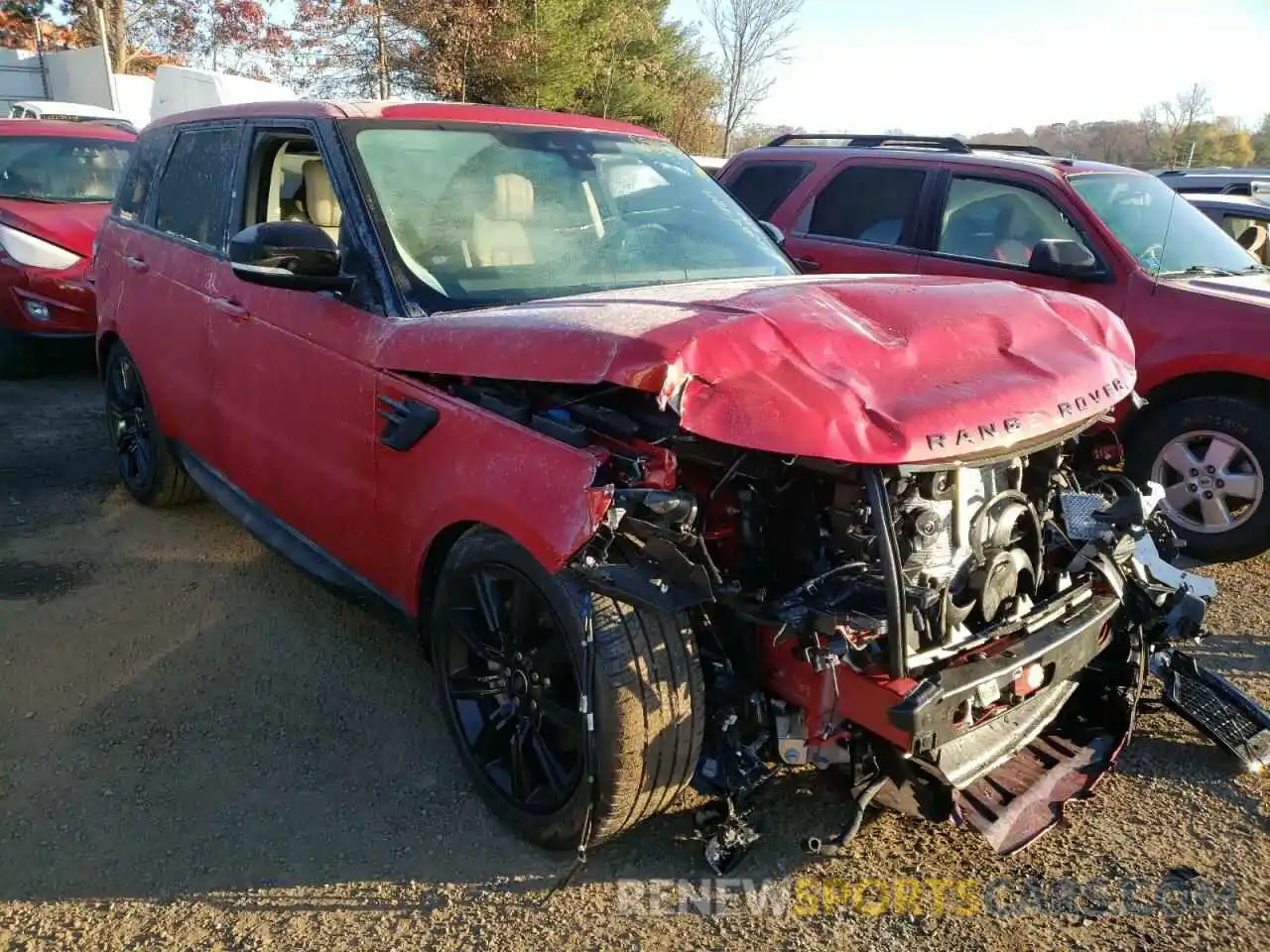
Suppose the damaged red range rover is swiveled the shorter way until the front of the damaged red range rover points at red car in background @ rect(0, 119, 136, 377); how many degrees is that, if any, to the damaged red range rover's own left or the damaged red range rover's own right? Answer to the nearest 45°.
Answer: approximately 180°

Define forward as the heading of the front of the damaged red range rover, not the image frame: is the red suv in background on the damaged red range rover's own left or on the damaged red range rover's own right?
on the damaged red range rover's own left

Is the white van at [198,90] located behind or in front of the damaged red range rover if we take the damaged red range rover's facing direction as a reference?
behind

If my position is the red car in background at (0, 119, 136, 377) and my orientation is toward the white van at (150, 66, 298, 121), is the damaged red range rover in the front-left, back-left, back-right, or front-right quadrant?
back-right

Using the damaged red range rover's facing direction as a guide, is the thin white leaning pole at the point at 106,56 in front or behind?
behind

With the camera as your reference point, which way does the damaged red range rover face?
facing the viewer and to the right of the viewer
